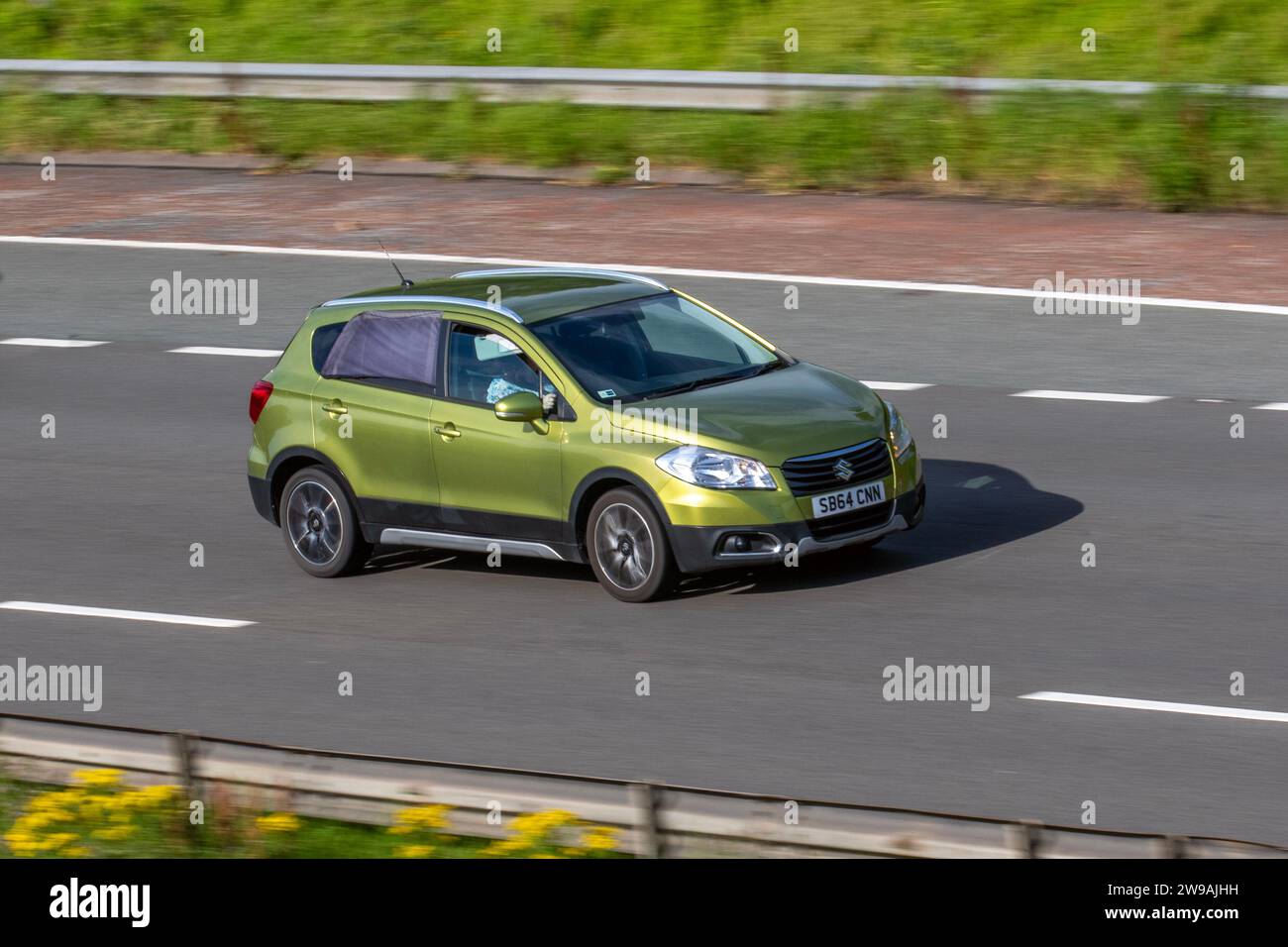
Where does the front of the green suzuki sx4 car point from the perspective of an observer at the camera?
facing the viewer and to the right of the viewer

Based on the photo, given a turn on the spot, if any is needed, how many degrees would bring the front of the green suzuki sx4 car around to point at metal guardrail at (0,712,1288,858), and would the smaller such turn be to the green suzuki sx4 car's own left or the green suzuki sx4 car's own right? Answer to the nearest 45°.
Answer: approximately 45° to the green suzuki sx4 car's own right

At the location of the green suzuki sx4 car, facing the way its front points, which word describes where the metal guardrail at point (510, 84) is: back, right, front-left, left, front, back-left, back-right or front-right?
back-left

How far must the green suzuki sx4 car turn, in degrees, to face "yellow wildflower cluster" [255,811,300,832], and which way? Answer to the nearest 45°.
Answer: approximately 45° to its right
